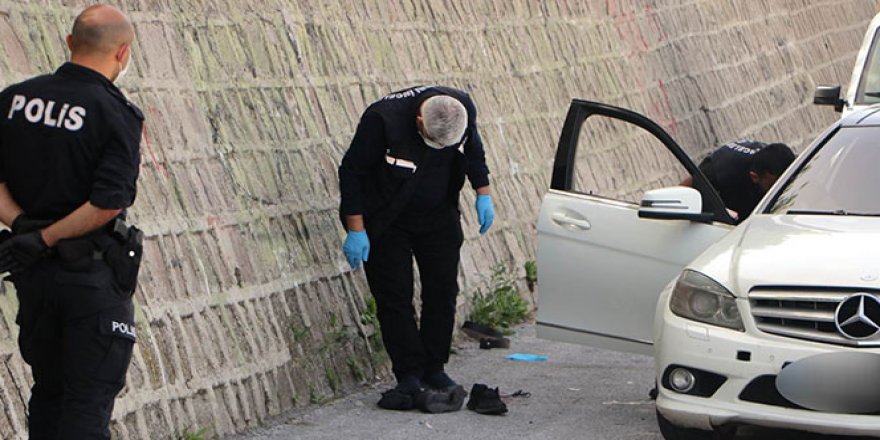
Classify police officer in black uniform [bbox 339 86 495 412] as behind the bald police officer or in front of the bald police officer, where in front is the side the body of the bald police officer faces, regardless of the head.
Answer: in front

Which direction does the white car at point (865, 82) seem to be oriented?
toward the camera

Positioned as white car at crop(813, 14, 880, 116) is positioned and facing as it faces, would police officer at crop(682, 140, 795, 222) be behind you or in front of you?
in front

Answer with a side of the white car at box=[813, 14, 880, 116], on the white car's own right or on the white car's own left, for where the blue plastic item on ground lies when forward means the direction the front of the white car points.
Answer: on the white car's own right

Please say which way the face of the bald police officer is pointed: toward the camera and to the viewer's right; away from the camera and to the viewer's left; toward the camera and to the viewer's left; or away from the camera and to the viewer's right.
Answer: away from the camera and to the viewer's right

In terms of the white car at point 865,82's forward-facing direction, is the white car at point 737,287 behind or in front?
in front

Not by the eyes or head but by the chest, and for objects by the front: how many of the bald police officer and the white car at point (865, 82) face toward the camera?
1

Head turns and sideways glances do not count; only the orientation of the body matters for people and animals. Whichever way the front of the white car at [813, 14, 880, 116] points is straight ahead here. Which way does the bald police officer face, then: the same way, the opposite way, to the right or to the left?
the opposite way

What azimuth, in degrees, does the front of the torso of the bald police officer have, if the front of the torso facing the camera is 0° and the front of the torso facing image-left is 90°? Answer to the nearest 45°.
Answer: approximately 225°

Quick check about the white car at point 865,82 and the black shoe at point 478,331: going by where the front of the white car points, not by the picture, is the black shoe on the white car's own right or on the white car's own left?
on the white car's own right
